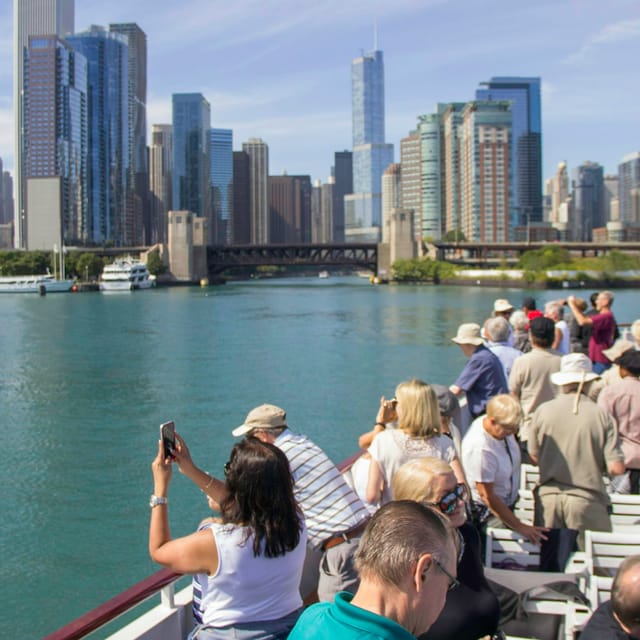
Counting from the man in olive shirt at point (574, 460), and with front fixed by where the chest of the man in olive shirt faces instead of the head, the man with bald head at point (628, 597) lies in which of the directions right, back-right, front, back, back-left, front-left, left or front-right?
back

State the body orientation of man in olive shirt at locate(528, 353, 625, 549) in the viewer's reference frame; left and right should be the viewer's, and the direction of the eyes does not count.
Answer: facing away from the viewer

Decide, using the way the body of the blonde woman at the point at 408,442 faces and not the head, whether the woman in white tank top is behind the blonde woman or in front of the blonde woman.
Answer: behind

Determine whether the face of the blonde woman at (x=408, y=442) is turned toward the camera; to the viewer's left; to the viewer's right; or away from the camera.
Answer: away from the camera

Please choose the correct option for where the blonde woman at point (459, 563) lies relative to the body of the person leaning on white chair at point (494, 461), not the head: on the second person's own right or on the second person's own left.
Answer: on the second person's own right

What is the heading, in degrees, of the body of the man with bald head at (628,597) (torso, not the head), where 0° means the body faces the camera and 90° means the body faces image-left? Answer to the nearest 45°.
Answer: approximately 225°

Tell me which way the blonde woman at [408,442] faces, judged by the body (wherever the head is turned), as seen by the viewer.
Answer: away from the camera

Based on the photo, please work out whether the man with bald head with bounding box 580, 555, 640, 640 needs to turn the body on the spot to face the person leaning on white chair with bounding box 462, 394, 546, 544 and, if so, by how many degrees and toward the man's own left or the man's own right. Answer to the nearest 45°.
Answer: approximately 45° to the man's own left

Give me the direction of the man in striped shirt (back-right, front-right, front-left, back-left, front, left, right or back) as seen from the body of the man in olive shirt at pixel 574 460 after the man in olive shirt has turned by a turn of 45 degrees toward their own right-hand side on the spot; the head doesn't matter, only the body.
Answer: back

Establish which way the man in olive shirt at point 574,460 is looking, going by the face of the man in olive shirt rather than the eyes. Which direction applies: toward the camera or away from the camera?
away from the camera
